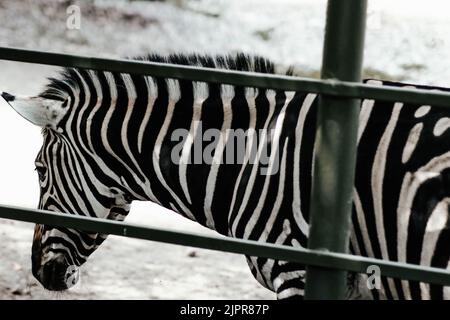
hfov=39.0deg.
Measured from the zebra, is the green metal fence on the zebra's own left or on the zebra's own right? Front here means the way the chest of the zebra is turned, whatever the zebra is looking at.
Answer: on the zebra's own left

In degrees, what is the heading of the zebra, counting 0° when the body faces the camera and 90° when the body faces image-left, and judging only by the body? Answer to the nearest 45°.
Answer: approximately 90°
